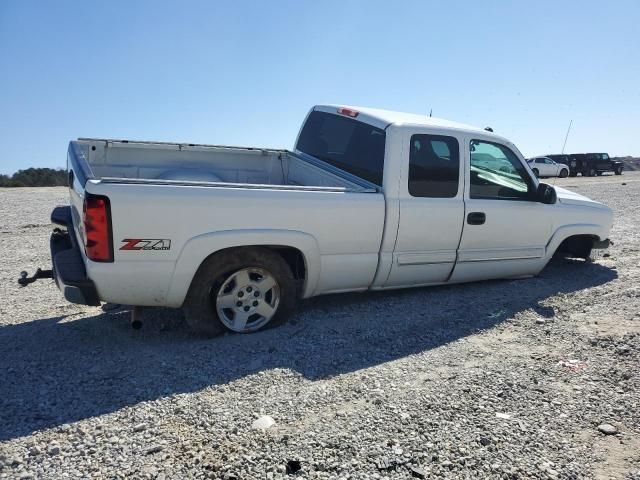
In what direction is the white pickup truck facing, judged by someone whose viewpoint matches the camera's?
facing away from the viewer and to the right of the viewer

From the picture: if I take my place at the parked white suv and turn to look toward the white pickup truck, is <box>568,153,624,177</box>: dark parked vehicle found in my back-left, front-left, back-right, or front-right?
back-left

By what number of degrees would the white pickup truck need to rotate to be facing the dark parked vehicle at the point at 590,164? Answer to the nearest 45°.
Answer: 0° — it already faces it

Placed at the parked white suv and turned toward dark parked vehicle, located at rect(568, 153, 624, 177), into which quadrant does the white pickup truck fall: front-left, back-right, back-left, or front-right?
back-right
